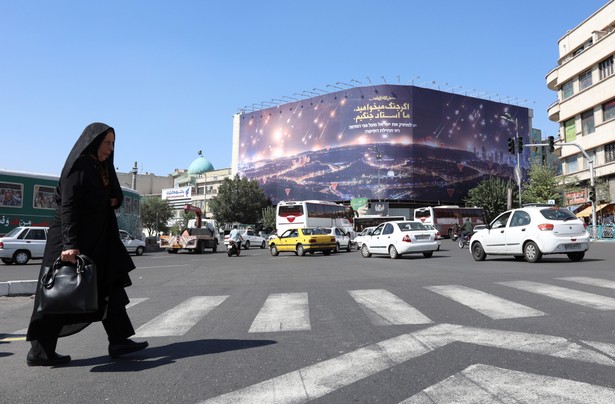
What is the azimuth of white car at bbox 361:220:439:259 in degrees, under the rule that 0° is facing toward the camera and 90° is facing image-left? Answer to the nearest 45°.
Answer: approximately 135°

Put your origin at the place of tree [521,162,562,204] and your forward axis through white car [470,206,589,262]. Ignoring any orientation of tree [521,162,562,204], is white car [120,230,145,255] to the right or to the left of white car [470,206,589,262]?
right

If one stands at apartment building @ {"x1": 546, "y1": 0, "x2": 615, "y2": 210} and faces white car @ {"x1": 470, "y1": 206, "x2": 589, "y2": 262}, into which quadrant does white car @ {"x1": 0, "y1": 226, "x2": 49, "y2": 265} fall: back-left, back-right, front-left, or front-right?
front-right

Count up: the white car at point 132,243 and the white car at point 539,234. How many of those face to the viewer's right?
1

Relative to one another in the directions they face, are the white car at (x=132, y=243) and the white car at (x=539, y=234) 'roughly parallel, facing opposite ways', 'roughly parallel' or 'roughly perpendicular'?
roughly perpendicular

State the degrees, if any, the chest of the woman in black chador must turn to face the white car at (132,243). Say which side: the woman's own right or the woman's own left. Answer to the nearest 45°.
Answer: approximately 90° to the woman's own left

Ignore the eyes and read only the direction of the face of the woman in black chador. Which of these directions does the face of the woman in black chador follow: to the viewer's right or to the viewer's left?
to the viewer's right

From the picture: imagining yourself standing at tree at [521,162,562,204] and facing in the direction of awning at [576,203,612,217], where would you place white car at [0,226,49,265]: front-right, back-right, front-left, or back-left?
back-right

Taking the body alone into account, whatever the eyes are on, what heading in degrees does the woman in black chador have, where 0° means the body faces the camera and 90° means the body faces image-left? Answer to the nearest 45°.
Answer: approximately 270°

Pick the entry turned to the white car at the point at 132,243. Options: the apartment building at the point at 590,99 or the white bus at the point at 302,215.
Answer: the apartment building

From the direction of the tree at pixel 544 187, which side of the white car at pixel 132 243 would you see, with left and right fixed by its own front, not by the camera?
front

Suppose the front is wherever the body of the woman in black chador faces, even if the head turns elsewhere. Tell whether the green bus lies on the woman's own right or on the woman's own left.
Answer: on the woman's own left
